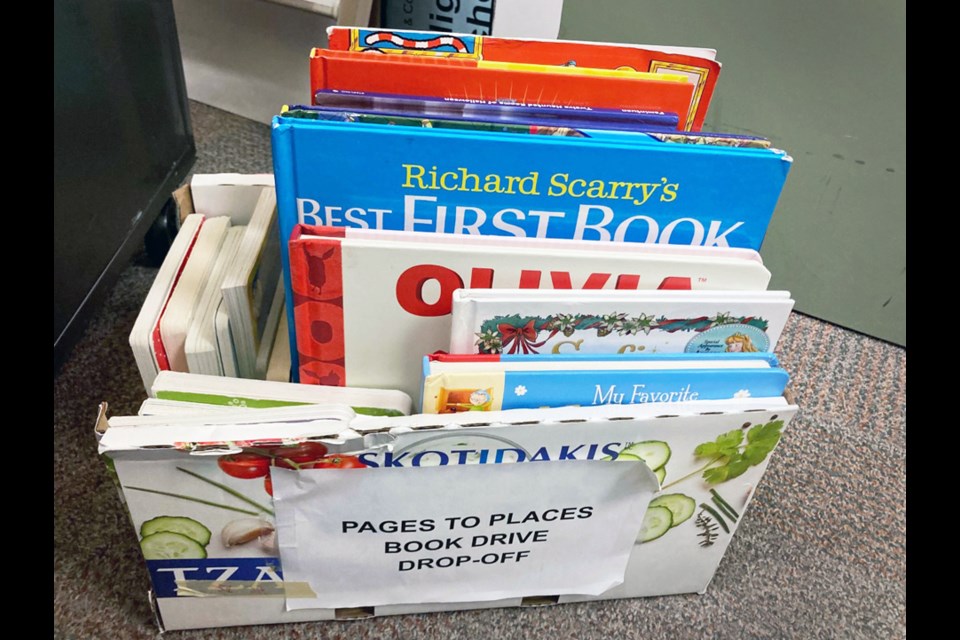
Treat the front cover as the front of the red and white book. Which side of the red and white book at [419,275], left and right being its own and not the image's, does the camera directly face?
front

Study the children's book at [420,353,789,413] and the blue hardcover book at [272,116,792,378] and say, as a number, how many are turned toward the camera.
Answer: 2

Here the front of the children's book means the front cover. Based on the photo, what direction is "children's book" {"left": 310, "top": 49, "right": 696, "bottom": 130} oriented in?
toward the camera

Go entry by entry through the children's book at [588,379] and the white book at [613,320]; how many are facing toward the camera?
2

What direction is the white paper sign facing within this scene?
toward the camera
